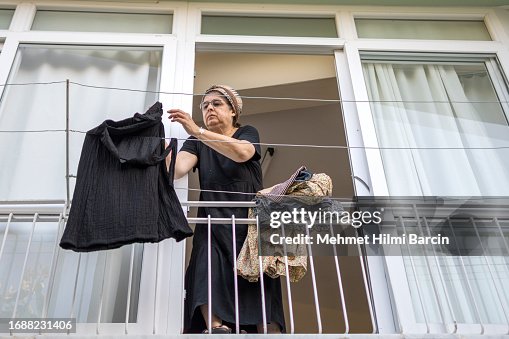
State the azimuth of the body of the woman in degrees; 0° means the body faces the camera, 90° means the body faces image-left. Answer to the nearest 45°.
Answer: approximately 45°

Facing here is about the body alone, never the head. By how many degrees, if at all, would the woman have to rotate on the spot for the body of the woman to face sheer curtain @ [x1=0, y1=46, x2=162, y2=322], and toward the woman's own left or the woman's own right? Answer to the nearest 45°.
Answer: approximately 45° to the woman's own right

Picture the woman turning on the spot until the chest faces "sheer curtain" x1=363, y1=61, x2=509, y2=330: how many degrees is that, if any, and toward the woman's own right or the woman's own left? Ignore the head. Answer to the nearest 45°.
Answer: approximately 135° to the woman's own left
